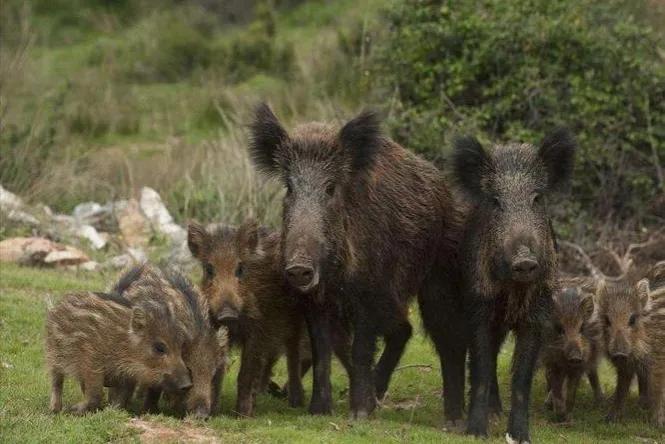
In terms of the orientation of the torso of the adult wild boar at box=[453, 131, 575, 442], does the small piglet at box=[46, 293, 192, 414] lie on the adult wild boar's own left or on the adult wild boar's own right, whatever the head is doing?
on the adult wild boar's own right

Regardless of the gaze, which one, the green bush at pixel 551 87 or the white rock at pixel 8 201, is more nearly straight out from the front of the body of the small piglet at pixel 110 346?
the green bush

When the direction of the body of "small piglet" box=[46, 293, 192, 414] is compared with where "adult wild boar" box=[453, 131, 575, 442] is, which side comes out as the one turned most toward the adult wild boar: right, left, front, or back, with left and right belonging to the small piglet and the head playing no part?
front

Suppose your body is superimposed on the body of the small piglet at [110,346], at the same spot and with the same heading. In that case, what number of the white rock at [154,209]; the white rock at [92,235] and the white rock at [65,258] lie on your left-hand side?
3

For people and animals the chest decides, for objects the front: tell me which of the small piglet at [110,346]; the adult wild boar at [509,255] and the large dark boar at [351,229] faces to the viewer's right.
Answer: the small piglet

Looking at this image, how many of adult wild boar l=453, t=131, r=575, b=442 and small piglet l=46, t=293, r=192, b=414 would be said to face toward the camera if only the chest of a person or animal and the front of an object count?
1

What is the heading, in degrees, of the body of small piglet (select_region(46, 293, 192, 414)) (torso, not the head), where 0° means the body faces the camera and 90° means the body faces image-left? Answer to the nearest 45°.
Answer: approximately 270°

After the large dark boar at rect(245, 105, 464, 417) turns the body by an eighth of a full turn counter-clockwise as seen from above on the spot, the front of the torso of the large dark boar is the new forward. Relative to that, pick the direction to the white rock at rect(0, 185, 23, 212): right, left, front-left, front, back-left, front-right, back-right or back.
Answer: back-right

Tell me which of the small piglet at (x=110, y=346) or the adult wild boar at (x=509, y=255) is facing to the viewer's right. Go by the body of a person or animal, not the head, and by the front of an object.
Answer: the small piglet

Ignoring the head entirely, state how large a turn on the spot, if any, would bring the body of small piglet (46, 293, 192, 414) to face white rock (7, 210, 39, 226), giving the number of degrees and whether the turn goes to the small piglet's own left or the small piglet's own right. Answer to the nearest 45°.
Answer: approximately 90° to the small piglet's own left
